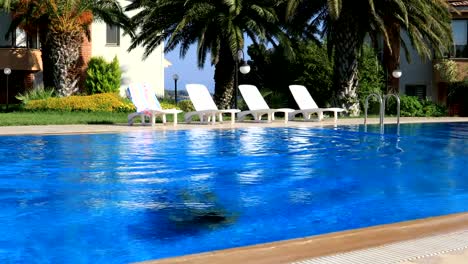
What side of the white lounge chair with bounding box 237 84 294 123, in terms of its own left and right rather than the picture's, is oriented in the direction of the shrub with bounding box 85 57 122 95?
back

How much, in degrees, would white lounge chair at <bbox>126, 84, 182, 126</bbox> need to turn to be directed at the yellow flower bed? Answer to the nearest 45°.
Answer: approximately 135° to its left

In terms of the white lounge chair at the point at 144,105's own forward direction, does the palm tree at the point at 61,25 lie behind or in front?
behind

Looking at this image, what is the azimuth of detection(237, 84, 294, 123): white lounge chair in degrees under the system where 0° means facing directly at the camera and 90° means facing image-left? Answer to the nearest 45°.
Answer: approximately 315°

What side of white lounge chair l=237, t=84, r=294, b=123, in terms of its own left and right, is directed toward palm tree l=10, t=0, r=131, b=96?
back

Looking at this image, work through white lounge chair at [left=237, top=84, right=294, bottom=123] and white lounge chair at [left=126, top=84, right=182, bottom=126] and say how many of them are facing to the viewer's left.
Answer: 0
